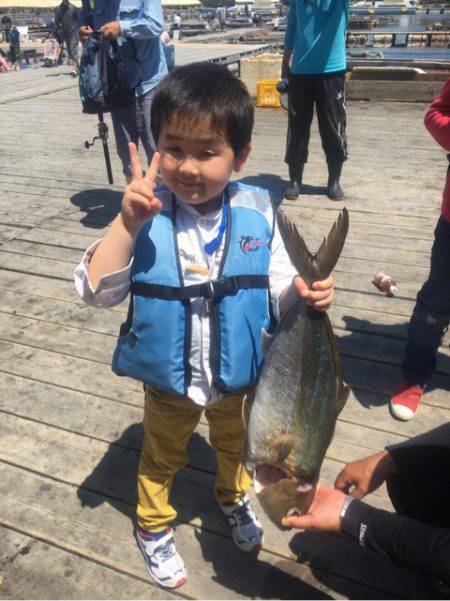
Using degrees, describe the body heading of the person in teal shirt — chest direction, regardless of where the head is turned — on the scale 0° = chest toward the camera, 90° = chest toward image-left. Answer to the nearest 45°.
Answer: approximately 0°

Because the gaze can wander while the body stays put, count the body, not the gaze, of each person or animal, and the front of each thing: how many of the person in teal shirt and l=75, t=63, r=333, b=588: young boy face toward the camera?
2

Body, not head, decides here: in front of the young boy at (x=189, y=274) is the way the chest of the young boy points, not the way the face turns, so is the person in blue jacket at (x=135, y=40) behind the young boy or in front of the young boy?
behind

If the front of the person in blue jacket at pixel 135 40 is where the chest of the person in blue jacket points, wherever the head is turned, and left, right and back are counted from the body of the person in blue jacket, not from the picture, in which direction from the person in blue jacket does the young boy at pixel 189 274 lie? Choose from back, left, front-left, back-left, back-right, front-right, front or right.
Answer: front-left

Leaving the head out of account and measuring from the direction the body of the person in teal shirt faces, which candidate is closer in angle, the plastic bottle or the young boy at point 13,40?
the plastic bottle

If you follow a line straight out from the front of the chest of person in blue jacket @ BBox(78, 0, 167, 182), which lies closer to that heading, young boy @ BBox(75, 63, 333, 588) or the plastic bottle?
the young boy

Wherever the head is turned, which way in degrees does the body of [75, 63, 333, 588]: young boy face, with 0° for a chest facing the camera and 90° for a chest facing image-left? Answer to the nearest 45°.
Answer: approximately 0°

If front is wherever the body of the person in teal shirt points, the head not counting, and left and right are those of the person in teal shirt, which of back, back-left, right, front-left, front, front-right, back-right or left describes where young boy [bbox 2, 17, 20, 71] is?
back-right

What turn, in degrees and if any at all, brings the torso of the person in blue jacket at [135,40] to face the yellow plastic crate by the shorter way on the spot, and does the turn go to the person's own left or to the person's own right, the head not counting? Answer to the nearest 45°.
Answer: approximately 180°

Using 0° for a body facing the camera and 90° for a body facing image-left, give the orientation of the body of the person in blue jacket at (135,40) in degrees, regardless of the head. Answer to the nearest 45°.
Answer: approximately 45°

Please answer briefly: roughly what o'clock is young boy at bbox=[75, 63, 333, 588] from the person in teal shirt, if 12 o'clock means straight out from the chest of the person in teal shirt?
The young boy is roughly at 12 o'clock from the person in teal shirt.

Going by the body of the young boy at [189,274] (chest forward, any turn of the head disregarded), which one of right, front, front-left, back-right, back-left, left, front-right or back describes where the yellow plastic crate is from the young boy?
back
